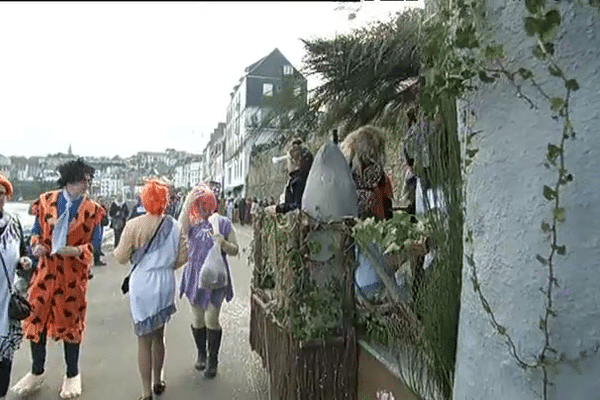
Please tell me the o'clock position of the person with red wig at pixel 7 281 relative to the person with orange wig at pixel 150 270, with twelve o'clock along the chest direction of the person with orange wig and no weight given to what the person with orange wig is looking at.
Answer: The person with red wig is roughly at 9 o'clock from the person with orange wig.

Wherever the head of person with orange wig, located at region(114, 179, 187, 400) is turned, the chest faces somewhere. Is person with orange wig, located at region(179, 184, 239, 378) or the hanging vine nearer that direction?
the person with orange wig

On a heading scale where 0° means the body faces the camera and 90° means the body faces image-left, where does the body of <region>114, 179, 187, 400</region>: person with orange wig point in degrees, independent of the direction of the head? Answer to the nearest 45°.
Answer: approximately 180°

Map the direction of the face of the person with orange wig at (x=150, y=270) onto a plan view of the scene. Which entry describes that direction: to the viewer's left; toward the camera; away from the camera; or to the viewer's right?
away from the camera

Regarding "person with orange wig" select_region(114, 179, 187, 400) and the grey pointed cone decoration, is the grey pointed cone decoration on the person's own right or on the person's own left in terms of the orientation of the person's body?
on the person's own right

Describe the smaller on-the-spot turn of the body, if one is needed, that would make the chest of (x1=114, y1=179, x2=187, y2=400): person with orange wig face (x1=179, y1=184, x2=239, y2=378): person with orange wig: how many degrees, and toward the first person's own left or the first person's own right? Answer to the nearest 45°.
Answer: approximately 45° to the first person's own right

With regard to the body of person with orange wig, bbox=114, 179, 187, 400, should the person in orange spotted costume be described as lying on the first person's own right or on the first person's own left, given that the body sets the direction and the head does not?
on the first person's own left

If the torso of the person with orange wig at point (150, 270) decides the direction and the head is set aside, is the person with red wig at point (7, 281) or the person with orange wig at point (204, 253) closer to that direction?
the person with orange wig
